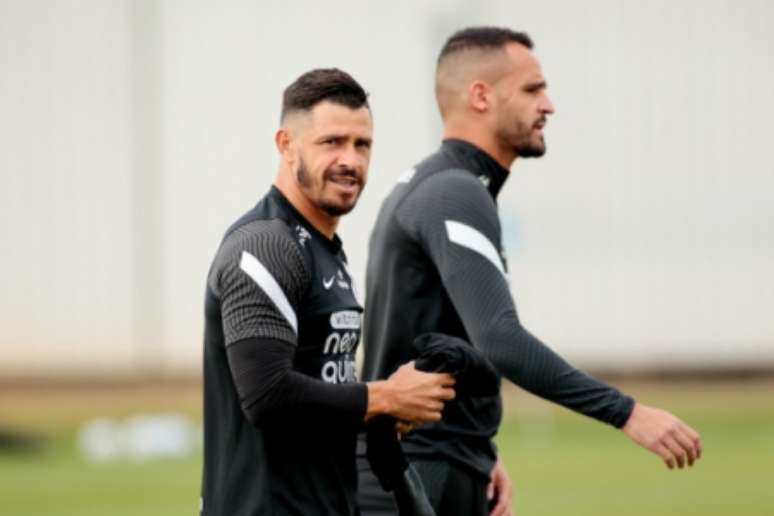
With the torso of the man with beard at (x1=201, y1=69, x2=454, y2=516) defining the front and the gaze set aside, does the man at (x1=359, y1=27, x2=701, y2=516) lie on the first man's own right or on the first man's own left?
on the first man's own left

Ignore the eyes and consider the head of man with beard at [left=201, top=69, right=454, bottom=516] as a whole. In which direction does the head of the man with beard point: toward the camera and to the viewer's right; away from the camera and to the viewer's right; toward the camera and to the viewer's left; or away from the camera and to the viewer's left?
toward the camera and to the viewer's right

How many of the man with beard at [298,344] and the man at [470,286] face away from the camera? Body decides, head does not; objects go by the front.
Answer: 0

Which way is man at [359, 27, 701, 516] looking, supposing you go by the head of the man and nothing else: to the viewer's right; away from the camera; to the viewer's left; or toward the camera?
to the viewer's right

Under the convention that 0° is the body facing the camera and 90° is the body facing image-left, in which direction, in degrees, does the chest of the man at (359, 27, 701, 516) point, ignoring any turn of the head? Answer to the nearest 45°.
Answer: approximately 270°

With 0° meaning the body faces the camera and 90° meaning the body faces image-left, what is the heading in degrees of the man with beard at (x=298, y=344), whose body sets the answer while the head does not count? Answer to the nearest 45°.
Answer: approximately 315°
